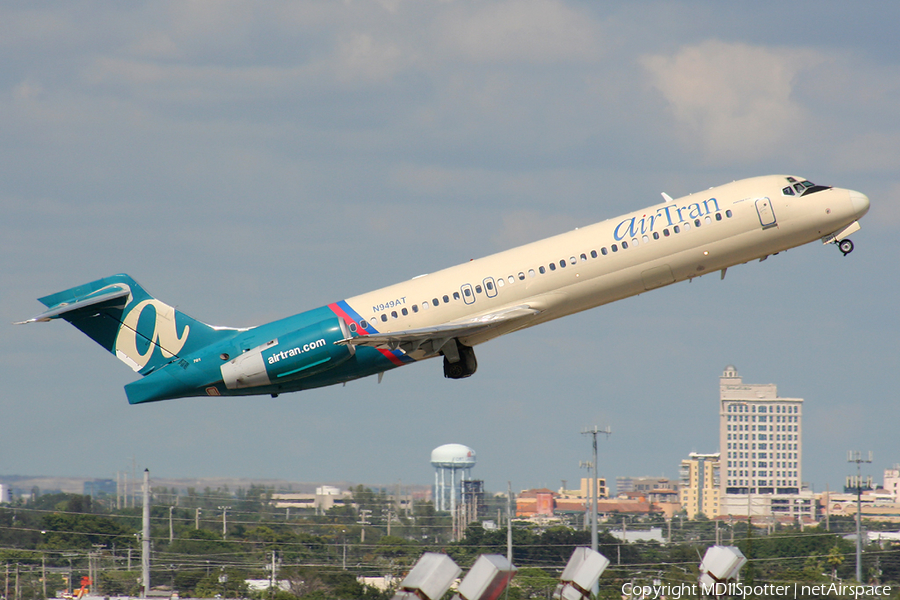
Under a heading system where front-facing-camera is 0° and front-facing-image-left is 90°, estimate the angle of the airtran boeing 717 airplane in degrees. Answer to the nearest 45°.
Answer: approximately 270°
